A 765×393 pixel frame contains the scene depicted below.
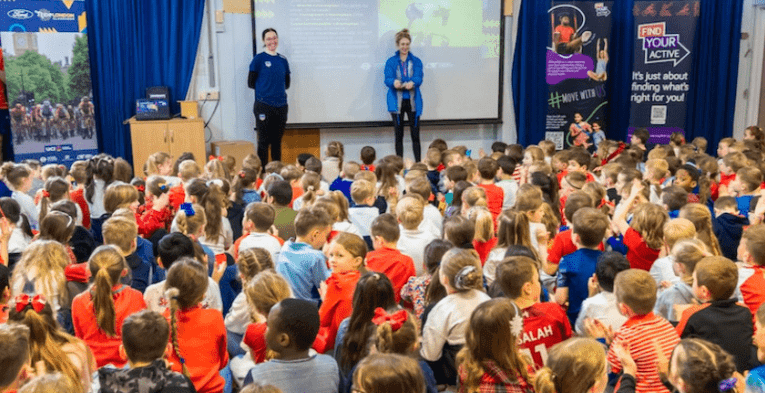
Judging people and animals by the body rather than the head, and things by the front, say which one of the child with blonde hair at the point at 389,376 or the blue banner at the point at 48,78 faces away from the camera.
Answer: the child with blonde hair

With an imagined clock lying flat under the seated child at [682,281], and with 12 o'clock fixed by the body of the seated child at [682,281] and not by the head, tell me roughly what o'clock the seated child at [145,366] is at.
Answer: the seated child at [145,366] is roughly at 9 o'clock from the seated child at [682,281].

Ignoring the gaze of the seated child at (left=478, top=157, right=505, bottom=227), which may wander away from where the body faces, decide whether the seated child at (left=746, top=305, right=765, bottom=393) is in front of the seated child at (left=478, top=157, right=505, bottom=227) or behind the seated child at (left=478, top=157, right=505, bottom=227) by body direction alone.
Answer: behind

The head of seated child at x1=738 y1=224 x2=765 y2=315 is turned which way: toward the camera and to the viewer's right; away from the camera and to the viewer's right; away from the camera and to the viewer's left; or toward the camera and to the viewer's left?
away from the camera and to the viewer's left

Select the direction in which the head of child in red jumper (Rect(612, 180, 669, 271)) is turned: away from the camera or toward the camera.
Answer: away from the camera

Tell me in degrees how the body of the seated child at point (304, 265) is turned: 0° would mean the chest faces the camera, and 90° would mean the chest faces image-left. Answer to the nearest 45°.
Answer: approximately 225°

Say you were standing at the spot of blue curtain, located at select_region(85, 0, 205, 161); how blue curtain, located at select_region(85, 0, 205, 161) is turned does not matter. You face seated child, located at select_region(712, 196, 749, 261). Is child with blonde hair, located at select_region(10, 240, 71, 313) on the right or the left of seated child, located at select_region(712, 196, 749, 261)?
right

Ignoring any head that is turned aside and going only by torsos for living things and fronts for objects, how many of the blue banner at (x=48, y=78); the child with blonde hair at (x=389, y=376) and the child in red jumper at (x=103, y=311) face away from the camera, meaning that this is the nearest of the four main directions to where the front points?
2

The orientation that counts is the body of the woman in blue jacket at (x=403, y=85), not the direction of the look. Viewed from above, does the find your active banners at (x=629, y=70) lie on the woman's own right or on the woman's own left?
on the woman's own left

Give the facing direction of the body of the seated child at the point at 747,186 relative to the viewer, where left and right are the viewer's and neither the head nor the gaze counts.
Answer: facing away from the viewer and to the left of the viewer

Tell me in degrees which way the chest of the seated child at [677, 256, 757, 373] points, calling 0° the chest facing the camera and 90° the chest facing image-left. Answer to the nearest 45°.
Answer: approximately 135°

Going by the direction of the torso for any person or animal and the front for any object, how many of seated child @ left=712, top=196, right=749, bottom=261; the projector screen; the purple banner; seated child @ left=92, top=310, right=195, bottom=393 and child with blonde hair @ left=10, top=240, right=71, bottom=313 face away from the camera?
3
